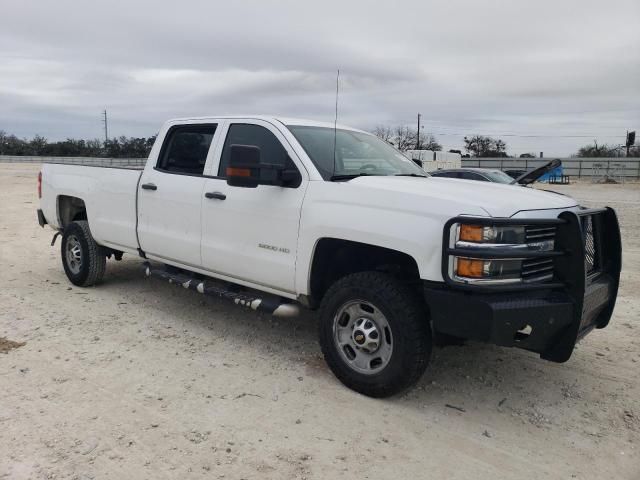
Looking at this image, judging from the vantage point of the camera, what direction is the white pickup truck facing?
facing the viewer and to the right of the viewer
